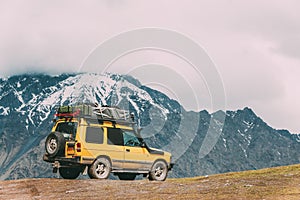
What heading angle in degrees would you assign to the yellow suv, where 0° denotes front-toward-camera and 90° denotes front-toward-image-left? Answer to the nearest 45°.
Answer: approximately 225°
